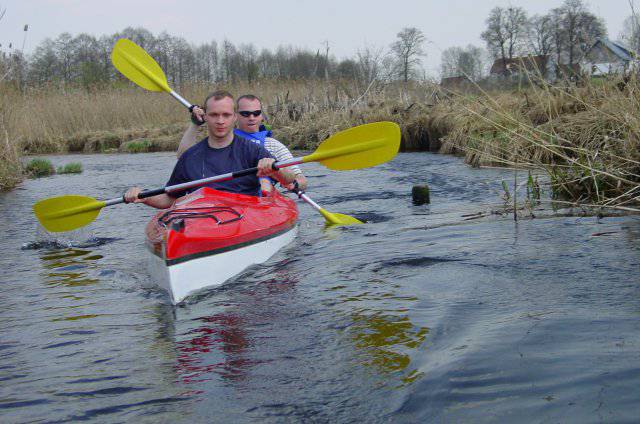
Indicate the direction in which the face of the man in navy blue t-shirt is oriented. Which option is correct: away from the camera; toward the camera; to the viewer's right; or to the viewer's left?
toward the camera

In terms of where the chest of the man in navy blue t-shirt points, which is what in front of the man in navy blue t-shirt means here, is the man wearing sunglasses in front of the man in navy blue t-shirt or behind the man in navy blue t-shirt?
behind

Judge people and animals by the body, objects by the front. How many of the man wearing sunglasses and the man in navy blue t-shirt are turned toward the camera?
2

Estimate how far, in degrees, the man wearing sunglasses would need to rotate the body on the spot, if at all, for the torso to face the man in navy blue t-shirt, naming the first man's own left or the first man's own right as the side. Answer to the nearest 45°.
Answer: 0° — they already face them

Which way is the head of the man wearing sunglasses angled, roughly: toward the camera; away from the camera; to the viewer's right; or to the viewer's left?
toward the camera

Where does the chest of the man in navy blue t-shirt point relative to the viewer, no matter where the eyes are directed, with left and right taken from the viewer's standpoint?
facing the viewer

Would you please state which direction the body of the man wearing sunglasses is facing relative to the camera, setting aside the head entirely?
toward the camera

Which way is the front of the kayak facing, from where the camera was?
facing the viewer and to the left of the viewer

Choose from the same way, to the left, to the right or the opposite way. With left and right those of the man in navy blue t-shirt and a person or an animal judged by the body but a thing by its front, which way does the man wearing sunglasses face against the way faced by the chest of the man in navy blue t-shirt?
the same way
